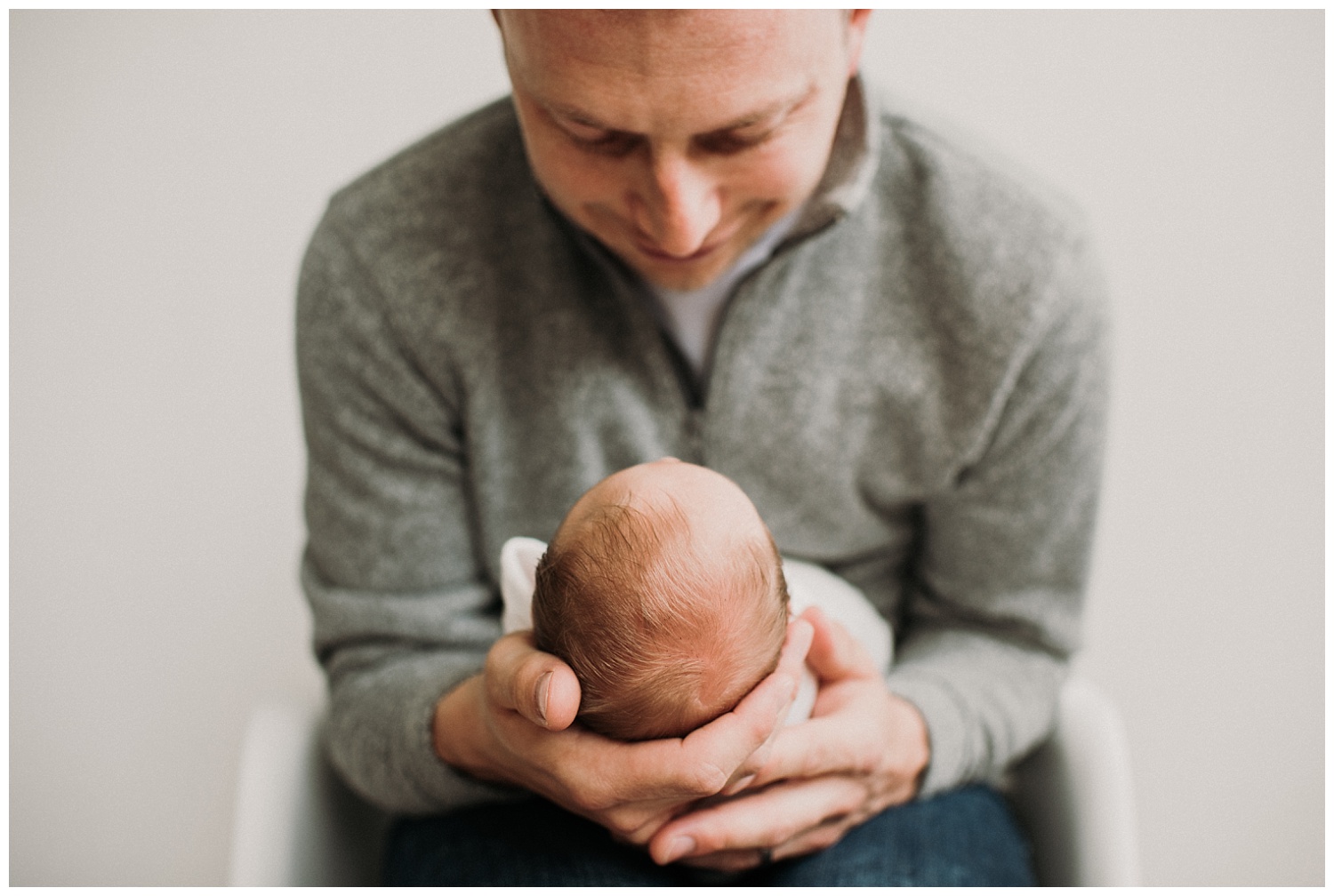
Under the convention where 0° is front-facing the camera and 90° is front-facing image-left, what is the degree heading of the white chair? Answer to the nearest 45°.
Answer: approximately 0°

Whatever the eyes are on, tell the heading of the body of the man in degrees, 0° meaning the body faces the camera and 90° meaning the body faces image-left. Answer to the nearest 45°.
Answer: approximately 0°
